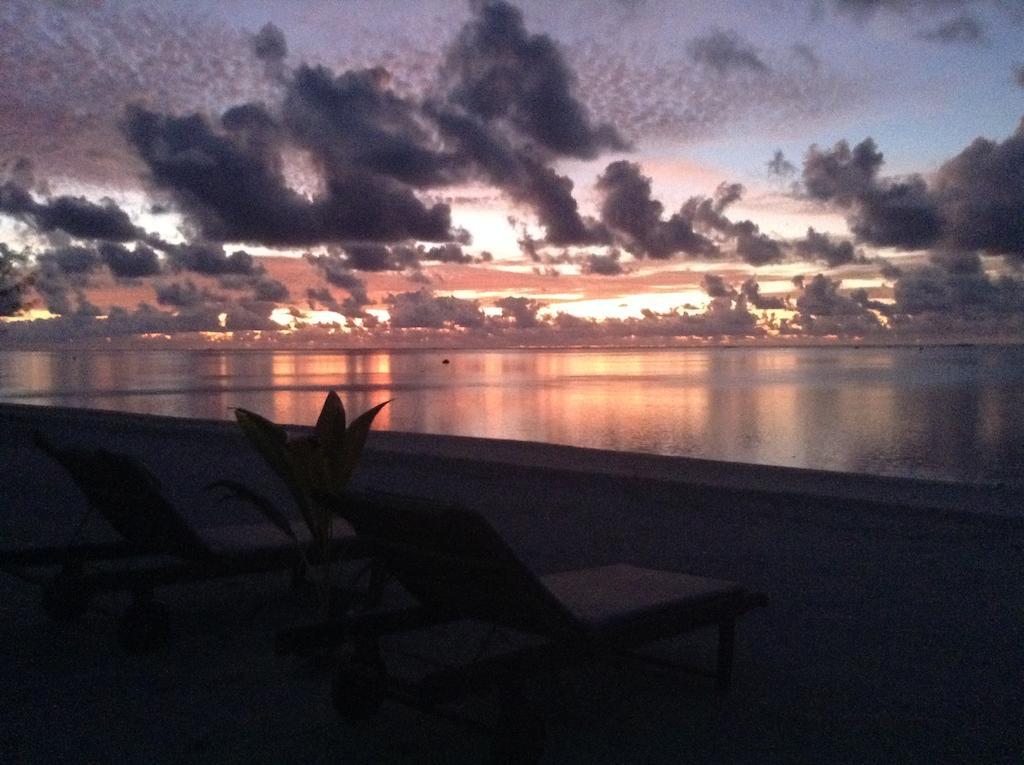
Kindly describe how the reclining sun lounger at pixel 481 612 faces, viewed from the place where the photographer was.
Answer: facing away from the viewer and to the right of the viewer

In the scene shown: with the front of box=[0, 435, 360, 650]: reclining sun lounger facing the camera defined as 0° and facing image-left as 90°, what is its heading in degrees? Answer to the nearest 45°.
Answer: approximately 225°

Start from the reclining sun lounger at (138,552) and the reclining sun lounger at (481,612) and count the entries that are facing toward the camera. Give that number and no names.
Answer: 0

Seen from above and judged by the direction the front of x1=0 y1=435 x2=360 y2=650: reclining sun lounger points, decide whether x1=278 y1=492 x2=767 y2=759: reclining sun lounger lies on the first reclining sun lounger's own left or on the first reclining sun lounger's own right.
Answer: on the first reclining sun lounger's own right
